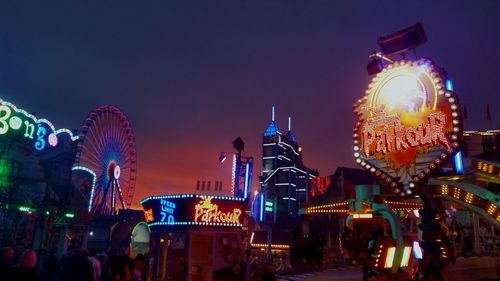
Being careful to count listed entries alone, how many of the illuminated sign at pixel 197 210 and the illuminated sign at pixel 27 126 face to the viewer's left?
0

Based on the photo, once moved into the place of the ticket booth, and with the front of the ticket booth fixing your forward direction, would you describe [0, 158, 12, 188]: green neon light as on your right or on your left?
on your right

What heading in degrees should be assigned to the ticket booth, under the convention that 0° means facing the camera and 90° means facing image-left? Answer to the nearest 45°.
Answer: approximately 0°

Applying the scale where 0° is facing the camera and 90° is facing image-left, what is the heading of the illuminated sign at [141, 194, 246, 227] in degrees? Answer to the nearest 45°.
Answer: approximately 0°

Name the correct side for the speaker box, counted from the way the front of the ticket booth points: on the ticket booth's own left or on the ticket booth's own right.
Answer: on the ticket booth's own left

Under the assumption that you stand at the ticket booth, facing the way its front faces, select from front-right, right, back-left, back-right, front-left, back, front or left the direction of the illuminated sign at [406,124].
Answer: front-left

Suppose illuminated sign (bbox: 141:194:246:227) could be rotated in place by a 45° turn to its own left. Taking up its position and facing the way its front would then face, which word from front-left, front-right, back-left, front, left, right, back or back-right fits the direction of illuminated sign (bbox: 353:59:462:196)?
front

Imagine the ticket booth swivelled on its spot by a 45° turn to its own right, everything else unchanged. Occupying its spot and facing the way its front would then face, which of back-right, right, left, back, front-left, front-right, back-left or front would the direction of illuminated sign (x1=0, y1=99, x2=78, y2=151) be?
right
